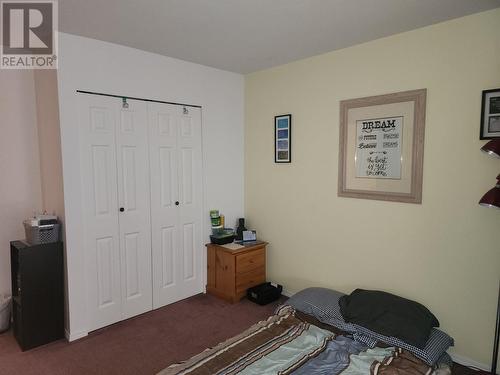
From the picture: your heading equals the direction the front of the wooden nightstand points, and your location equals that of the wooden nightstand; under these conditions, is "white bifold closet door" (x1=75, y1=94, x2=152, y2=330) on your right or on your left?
on your right

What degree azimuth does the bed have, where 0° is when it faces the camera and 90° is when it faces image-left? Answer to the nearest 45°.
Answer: approximately 45°

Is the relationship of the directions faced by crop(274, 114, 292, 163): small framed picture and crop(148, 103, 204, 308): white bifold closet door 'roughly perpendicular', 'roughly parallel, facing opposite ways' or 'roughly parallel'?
roughly perpendicular

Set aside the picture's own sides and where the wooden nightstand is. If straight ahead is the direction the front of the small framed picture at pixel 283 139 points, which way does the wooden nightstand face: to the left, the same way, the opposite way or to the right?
to the left

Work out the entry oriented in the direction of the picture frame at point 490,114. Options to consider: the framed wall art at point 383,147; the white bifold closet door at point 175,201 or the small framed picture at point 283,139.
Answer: the white bifold closet door

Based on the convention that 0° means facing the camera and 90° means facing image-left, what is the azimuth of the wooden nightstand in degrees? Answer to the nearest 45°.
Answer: approximately 315°

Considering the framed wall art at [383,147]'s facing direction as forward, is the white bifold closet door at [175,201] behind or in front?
in front

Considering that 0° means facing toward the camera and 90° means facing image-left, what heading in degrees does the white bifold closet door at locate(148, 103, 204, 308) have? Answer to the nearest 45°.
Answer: approximately 315°

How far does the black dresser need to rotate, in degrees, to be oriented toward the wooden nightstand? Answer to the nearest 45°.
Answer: approximately 135° to its left

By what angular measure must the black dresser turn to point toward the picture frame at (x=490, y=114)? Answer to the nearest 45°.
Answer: approximately 90° to its left

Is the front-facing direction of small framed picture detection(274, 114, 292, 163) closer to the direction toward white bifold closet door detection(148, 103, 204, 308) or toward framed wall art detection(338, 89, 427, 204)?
the white bifold closet door

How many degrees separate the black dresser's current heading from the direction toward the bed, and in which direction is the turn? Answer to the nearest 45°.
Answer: approximately 90° to its left

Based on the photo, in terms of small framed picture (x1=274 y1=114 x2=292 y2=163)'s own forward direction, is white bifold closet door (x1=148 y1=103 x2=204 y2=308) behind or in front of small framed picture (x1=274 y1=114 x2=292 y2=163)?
in front
